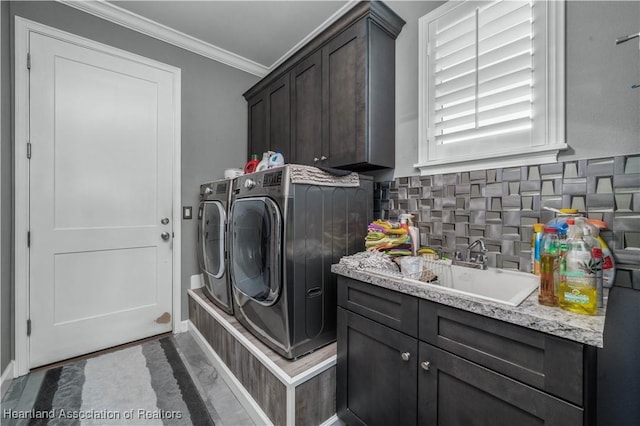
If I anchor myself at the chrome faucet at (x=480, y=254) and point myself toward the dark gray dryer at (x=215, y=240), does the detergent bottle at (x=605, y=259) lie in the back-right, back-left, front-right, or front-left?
back-left

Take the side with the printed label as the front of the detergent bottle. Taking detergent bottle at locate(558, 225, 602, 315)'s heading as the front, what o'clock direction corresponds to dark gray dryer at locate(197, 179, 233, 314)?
The dark gray dryer is roughly at 3 o'clock from the detergent bottle.

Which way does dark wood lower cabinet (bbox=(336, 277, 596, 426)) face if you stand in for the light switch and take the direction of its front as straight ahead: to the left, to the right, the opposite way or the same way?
to the right

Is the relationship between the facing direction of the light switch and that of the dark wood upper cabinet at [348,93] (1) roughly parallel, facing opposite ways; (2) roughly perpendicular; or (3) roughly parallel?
roughly perpendicular

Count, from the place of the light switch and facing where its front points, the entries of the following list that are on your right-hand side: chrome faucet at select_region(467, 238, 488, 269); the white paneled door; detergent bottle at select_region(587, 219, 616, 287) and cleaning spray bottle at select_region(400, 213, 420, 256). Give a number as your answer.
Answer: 1

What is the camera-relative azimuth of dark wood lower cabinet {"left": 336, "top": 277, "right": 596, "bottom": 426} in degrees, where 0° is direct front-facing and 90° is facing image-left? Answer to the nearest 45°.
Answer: approximately 45°

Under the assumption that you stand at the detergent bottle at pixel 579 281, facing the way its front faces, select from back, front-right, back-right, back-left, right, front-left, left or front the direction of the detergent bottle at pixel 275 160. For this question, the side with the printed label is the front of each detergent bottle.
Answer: right

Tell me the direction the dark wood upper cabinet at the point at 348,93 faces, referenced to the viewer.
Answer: facing the viewer and to the left of the viewer
